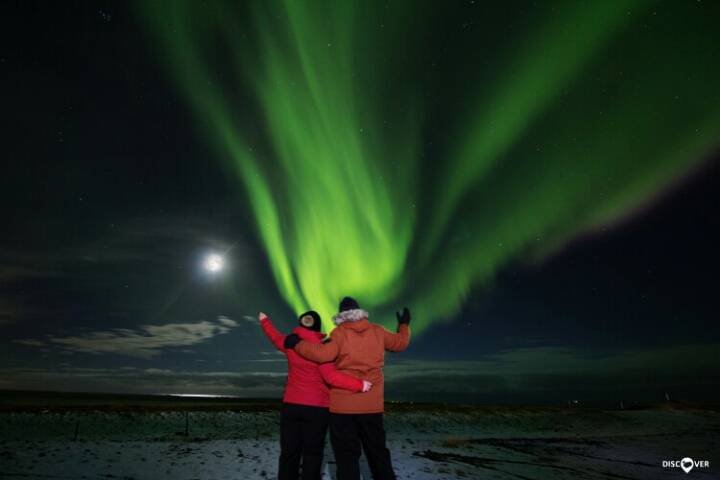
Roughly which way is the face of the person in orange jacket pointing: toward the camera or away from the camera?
away from the camera

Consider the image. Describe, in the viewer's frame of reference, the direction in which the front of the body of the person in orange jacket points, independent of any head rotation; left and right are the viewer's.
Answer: facing away from the viewer

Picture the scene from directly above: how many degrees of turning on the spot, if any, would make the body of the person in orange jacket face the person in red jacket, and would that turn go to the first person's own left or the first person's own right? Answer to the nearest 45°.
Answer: approximately 45° to the first person's own left
